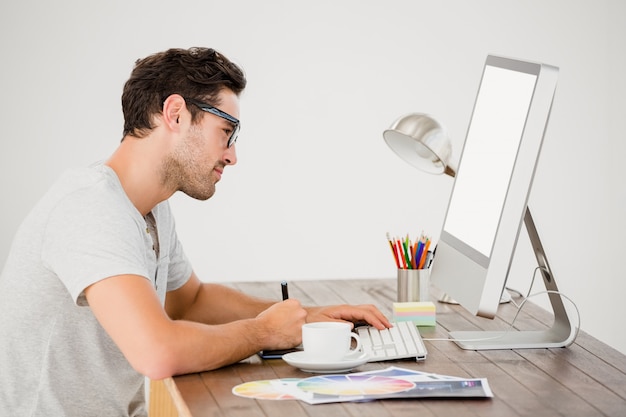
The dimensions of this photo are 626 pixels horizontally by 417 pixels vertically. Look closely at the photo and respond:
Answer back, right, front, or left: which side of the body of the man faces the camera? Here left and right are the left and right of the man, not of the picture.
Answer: right

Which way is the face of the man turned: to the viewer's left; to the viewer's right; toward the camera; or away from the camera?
to the viewer's right

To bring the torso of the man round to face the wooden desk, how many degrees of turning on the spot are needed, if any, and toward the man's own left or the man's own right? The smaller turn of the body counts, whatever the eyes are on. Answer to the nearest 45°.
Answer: approximately 45° to the man's own right

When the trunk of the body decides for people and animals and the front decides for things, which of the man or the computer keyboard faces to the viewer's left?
the computer keyboard

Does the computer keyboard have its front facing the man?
yes

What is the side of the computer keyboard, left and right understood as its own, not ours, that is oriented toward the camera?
left

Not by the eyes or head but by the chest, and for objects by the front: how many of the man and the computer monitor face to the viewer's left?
1

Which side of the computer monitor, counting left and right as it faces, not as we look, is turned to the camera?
left

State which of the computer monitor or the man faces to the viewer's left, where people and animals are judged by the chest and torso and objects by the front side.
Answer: the computer monitor
